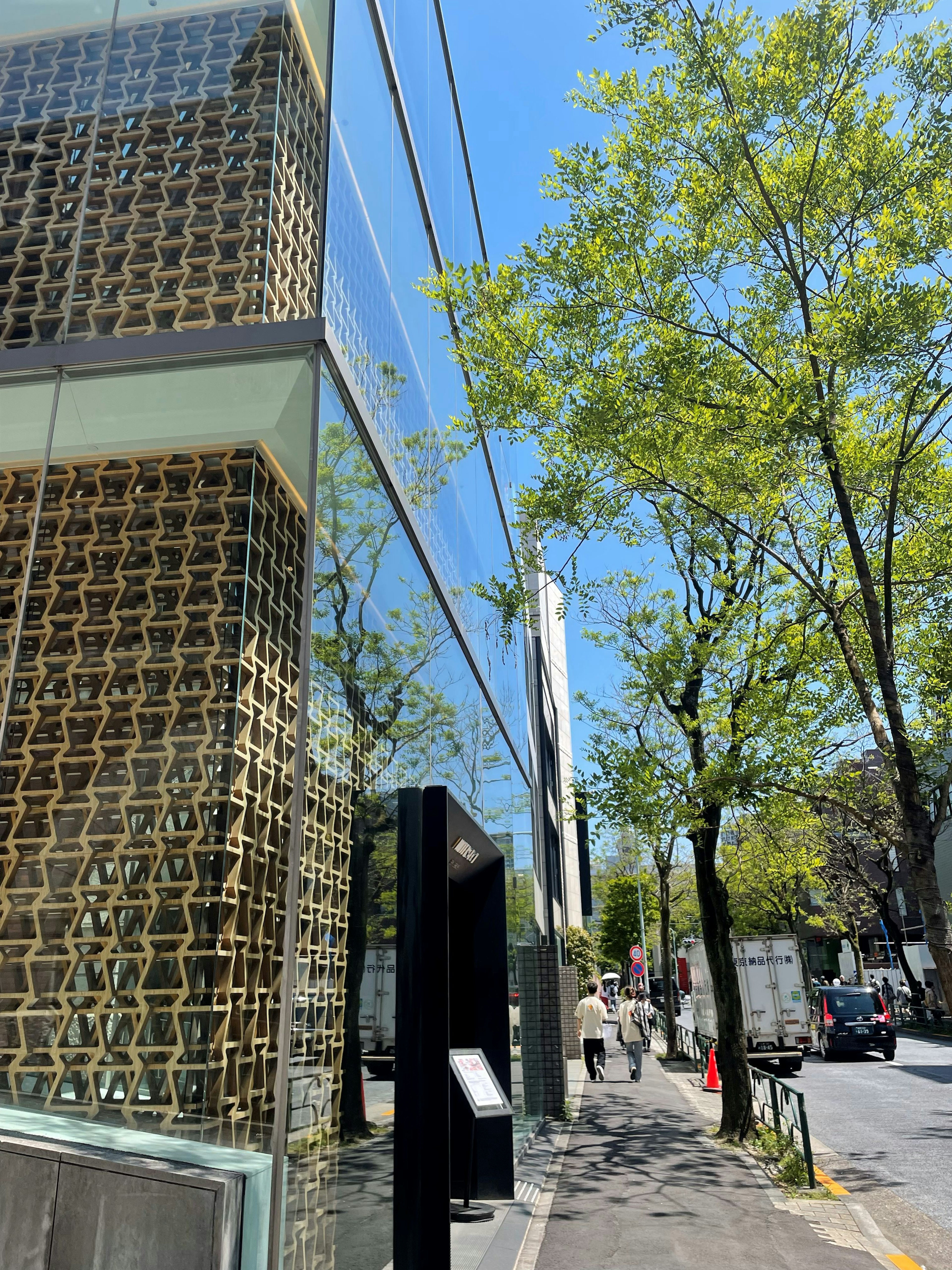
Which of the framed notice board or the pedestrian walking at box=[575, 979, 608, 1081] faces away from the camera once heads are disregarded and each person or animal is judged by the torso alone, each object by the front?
the pedestrian walking

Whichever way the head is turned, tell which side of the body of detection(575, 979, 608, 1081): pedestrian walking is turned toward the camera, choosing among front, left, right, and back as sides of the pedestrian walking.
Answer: back

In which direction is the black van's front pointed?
away from the camera

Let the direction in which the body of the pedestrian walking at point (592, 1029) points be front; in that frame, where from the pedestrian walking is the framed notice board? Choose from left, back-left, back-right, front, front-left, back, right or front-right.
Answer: back

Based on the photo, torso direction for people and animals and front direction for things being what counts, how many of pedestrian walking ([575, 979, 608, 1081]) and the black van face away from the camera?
2

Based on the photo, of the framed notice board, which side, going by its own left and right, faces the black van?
left

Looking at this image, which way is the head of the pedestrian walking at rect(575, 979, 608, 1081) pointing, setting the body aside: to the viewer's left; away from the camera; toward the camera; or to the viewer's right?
away from the camera

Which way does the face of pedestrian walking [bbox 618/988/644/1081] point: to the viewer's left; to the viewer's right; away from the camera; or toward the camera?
away from the camera

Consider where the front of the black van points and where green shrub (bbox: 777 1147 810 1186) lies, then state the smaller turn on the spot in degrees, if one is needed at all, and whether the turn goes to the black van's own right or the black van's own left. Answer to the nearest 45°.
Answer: approximately 180°

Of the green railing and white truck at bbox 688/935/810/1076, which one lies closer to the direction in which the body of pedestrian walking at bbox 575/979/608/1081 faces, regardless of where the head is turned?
the white truck

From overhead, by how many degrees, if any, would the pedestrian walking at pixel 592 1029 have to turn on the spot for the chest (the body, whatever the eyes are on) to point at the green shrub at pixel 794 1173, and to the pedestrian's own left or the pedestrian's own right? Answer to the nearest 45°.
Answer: approximately 180°

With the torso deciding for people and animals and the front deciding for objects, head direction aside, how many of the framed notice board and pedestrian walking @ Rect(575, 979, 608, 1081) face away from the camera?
1

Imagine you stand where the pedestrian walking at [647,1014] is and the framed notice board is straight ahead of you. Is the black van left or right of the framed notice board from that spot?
left

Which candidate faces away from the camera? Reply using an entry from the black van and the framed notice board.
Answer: the black van
